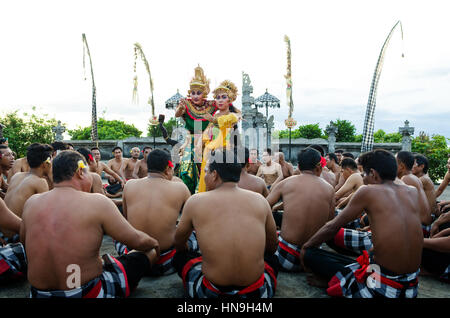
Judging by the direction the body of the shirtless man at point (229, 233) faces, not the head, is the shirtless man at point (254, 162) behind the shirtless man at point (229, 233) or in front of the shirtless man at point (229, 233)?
in front

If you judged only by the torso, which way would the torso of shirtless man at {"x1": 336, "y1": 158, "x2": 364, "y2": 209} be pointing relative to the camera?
to the viewer's left

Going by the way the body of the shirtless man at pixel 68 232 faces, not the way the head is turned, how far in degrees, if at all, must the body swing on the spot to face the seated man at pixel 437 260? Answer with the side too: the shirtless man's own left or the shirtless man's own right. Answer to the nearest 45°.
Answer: approximately 45° to the shirtless man's own right

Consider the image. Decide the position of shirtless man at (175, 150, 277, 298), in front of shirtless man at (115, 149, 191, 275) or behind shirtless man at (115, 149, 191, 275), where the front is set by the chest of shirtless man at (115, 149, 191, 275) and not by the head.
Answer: behind

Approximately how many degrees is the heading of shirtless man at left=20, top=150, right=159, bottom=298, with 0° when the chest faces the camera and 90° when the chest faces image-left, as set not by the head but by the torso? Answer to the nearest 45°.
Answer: approximately 225°

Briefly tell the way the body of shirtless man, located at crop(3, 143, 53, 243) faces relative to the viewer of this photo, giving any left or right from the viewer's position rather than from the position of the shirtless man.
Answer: facing away from the viewer and to the right of the viewer

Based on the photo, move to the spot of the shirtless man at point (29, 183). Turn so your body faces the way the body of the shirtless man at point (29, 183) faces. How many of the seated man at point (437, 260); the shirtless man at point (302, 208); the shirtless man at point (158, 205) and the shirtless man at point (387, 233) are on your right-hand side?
4

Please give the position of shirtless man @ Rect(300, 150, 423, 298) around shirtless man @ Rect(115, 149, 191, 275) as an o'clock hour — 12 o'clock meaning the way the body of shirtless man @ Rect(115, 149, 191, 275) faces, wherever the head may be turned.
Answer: shirtless man @ Rect(300, 150, 423, 298) is roughly at 4 o'clock from shirtless man @ Rect(115, 149, 191, 275).

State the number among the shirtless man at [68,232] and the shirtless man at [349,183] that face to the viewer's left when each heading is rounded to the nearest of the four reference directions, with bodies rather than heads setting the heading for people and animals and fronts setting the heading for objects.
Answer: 1

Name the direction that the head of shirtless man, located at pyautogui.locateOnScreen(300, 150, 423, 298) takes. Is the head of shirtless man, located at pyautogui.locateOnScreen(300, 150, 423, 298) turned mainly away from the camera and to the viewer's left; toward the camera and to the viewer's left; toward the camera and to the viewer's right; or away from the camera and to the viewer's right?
away from the camera and to the viewer's left

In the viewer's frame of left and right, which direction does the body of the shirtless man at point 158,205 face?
facing away from the viewer

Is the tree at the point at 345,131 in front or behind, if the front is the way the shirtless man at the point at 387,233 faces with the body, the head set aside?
in front

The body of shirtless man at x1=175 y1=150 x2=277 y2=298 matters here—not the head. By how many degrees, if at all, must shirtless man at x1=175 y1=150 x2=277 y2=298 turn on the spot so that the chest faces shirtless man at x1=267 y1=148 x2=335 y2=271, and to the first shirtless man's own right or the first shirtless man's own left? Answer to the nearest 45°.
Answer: approximately 45° to the first shirtless man's own right

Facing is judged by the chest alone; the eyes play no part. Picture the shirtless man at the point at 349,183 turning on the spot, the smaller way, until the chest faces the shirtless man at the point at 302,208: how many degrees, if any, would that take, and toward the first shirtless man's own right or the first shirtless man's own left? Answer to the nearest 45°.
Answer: approximately 90° to the first shirtless man's own left

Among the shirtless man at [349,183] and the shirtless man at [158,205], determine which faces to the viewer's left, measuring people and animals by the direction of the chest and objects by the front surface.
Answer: the shirtless man at [349,183]

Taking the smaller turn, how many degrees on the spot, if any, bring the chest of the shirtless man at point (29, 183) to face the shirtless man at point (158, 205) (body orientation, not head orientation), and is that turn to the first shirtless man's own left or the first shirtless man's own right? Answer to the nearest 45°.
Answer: approximately 90° to the first shirtless man's own right

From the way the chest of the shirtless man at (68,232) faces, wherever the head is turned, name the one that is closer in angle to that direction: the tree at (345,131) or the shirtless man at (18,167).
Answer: the tree

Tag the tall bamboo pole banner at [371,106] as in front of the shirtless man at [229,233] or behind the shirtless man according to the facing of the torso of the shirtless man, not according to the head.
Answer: in front
